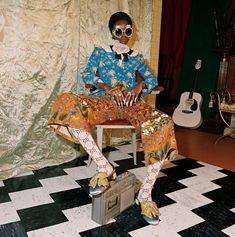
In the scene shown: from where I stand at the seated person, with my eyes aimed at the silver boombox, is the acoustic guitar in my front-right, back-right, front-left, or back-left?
back-left

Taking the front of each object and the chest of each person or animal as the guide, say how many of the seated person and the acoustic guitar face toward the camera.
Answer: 2

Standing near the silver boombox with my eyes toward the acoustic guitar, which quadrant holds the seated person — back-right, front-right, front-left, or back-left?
front-left

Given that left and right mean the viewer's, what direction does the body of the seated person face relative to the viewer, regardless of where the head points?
facing the viewer

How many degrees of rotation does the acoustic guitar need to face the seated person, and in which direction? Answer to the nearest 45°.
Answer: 0° — it already faces them

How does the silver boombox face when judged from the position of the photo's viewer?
facing the viewer and to the right of the viewer

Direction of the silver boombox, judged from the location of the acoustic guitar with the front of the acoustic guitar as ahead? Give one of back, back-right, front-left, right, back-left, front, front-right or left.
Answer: front
